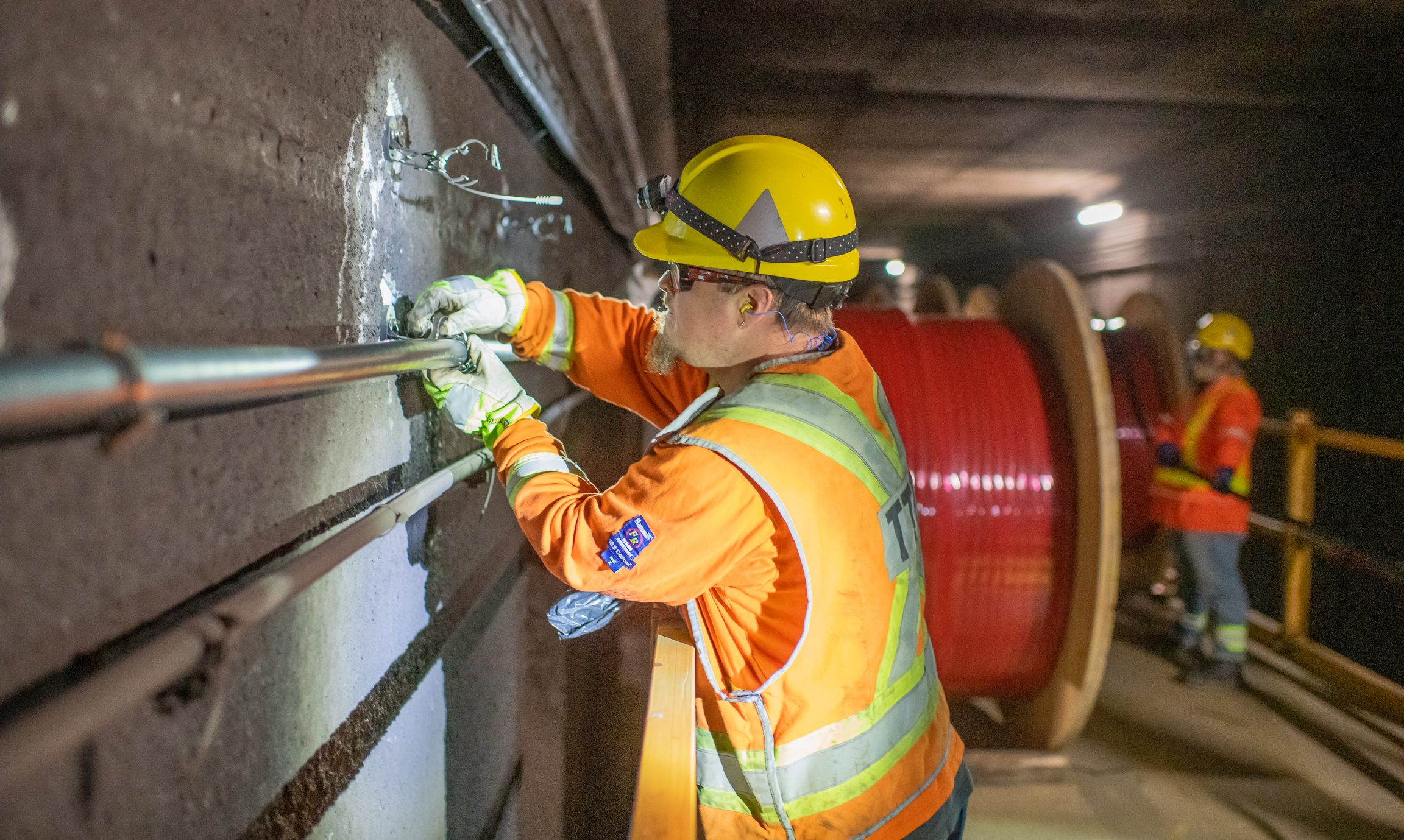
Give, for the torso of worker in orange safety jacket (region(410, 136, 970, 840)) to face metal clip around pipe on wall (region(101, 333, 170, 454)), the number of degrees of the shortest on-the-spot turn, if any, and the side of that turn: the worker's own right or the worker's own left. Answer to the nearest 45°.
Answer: approximately 45° to the worker's own left

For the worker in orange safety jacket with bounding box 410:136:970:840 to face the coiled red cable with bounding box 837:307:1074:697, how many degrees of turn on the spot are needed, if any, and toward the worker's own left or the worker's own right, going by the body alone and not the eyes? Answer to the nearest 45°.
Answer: approximately 135° to the worker's own right

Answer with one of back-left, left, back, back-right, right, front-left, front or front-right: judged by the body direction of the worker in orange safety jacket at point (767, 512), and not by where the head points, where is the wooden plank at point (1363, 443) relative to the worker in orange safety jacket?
back-right

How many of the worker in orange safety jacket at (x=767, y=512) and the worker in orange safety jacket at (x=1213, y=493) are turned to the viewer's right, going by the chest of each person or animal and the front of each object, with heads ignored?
0

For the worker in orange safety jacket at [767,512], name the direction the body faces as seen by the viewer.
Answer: to the viewer's left

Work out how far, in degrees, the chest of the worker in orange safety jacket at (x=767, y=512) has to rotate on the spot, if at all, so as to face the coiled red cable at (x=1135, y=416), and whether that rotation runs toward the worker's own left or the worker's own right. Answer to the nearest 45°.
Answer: approximately 135° to the worker's own right

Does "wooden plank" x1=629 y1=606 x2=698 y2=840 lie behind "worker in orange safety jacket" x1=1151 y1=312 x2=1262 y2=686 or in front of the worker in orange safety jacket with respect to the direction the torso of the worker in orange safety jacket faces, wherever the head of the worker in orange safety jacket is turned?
in front

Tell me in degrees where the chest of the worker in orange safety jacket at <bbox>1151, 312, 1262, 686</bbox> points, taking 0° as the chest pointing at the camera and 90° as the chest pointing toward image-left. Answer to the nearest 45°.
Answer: approximately 45°
